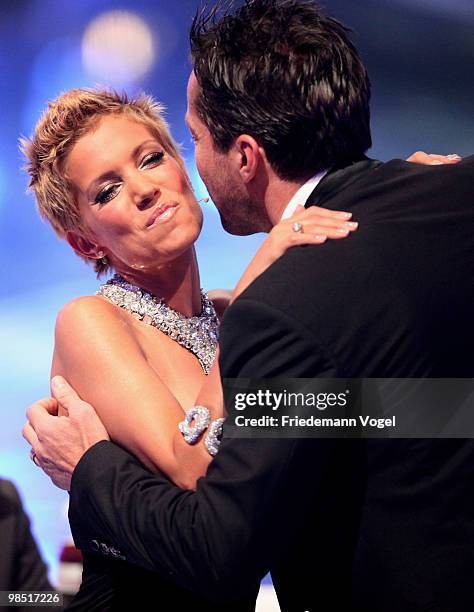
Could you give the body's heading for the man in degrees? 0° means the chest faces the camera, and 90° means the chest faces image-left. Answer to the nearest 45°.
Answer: approximately 135°

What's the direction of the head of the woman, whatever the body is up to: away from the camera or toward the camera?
toward the camera

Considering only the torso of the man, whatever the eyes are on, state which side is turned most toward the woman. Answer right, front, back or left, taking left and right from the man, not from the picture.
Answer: front

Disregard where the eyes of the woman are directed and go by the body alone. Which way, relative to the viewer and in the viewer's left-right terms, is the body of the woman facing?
facing the viewer and to the right of the viewer

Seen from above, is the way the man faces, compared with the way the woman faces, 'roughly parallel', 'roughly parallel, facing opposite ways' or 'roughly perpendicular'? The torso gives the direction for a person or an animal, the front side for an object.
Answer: roughly parallel, facing opposite ways

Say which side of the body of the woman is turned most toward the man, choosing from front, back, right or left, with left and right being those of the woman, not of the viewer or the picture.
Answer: front
